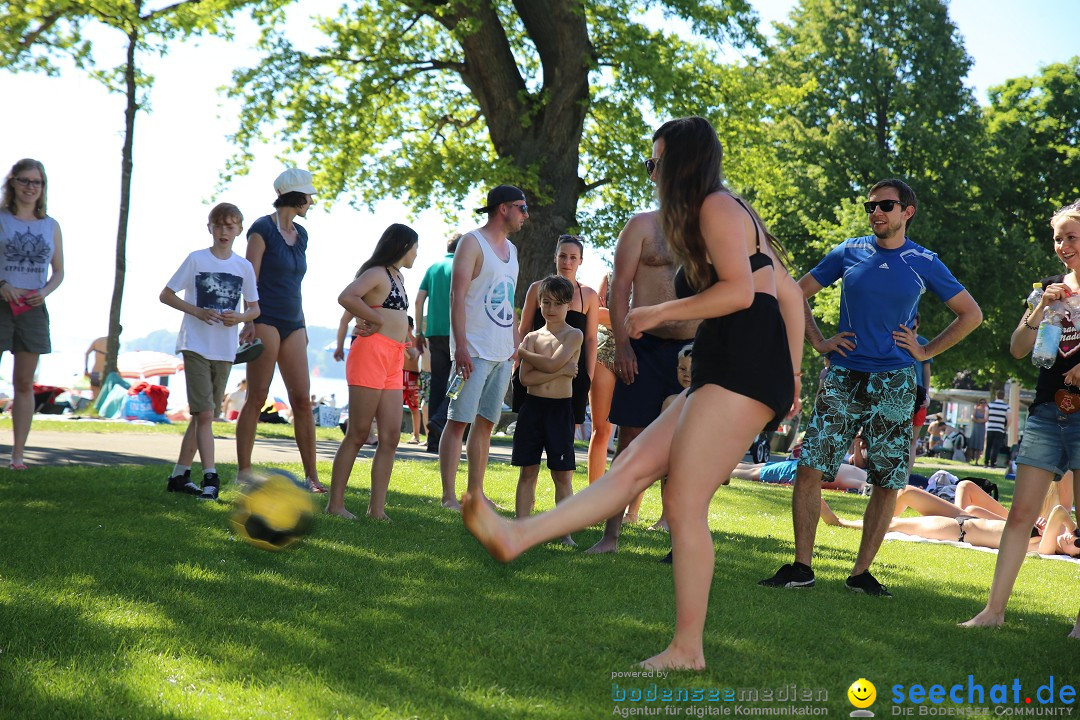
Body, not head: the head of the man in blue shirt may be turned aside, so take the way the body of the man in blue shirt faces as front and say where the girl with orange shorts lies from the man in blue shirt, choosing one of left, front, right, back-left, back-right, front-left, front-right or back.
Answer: right

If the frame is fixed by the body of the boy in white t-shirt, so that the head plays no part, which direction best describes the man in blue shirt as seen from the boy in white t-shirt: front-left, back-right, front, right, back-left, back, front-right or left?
front-left

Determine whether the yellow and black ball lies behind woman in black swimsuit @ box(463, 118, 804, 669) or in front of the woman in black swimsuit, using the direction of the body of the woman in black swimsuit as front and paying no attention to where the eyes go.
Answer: in front

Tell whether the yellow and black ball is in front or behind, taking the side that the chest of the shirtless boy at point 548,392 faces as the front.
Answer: in front

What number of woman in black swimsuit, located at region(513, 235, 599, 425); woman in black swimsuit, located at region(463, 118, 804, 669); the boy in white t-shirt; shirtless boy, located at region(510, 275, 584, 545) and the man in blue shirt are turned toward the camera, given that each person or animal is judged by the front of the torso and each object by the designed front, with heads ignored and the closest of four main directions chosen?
4

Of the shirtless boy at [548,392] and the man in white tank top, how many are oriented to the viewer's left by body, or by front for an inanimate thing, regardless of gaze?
0

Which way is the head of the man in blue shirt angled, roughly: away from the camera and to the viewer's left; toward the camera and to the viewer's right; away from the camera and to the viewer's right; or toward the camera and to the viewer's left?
toward the camera and to the viewer's left

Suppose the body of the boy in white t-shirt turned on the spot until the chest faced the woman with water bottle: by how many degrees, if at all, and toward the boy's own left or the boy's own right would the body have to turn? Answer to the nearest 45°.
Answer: approximately 45° to the boy's own left

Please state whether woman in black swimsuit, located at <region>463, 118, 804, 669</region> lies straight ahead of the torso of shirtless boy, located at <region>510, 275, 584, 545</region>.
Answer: yes

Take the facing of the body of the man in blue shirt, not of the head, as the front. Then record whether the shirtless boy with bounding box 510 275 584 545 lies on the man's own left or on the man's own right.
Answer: on the man's own right

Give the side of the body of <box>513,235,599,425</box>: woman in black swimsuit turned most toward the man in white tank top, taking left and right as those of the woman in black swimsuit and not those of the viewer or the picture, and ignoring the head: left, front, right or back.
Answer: right

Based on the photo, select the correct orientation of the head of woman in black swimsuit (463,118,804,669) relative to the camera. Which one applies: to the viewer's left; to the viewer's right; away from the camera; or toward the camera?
to the viewer's left

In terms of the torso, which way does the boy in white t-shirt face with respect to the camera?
toward the camera

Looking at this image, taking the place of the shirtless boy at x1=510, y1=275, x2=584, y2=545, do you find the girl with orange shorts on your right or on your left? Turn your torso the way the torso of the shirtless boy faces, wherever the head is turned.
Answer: on your right

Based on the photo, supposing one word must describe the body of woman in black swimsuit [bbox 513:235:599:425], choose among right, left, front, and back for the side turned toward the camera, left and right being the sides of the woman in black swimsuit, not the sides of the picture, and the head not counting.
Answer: front
